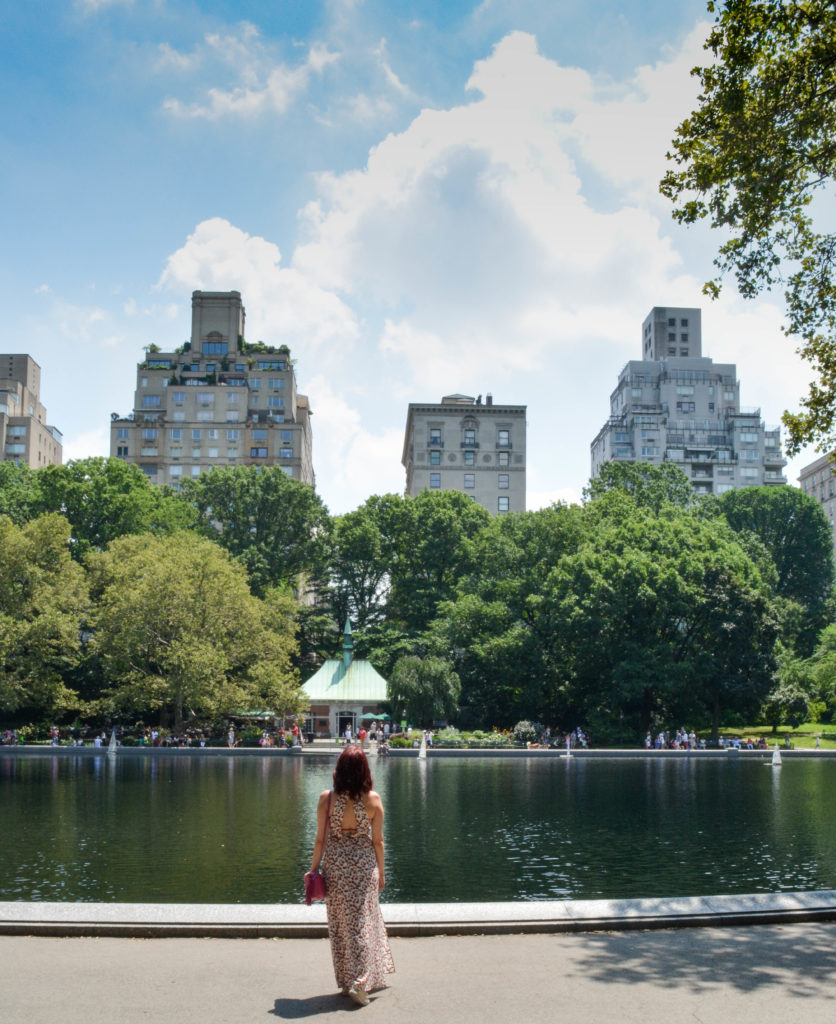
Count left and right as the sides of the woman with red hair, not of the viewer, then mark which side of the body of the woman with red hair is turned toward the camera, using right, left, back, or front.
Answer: back

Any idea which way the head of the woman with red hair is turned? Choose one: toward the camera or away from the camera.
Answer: away from the camera
